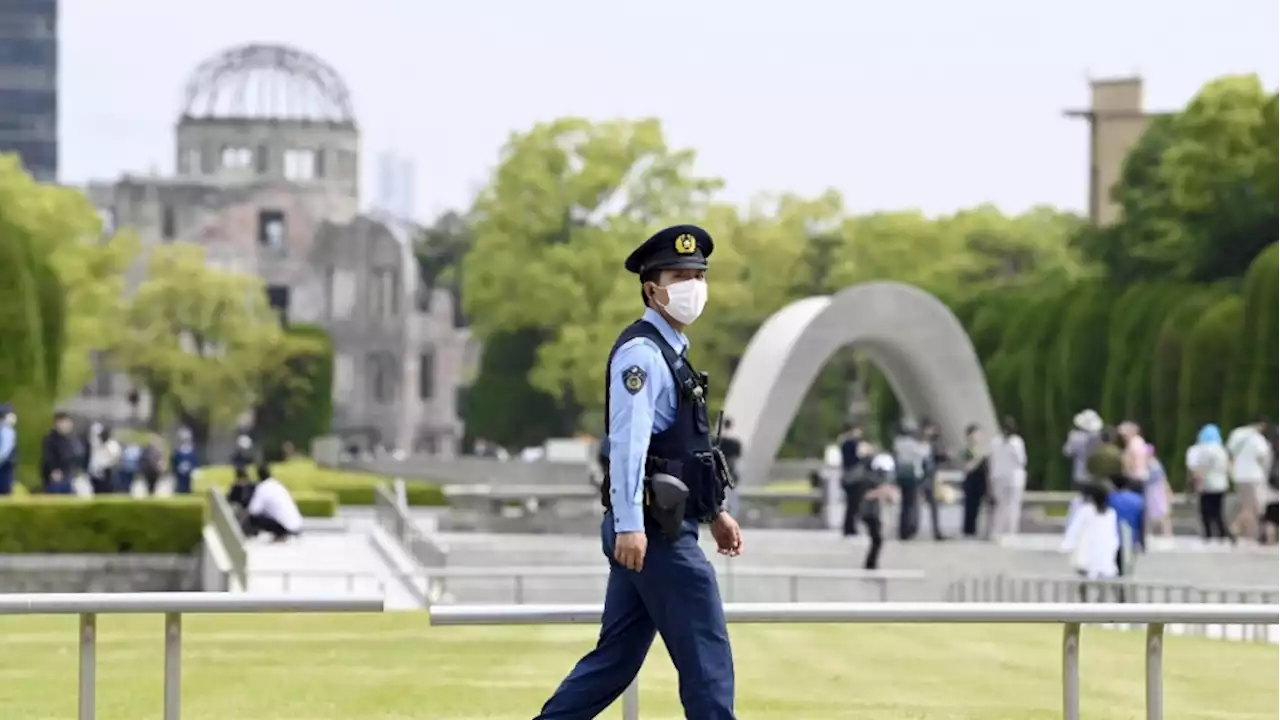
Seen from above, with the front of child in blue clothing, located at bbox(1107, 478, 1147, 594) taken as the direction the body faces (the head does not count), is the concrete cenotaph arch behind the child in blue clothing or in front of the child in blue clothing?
in front

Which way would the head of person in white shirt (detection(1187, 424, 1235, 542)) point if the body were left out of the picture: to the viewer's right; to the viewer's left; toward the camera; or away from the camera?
away from the camera

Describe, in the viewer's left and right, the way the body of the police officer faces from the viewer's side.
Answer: facing to the right of the viewer

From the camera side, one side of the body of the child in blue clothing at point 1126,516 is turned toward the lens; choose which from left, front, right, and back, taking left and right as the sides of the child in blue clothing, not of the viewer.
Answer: back

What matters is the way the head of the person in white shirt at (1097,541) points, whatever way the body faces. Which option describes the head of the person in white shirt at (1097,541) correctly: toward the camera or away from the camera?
away from the camera
